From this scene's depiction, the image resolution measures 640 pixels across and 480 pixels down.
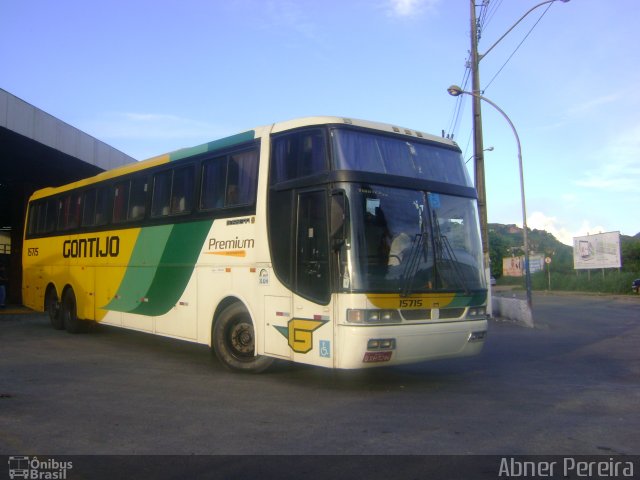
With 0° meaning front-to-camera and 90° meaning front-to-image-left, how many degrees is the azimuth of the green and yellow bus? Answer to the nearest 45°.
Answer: approximately 315°

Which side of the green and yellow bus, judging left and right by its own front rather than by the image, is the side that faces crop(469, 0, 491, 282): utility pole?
left

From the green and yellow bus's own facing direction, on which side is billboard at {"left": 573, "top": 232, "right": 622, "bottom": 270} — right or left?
on its left

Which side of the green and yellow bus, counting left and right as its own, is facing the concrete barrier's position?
left
